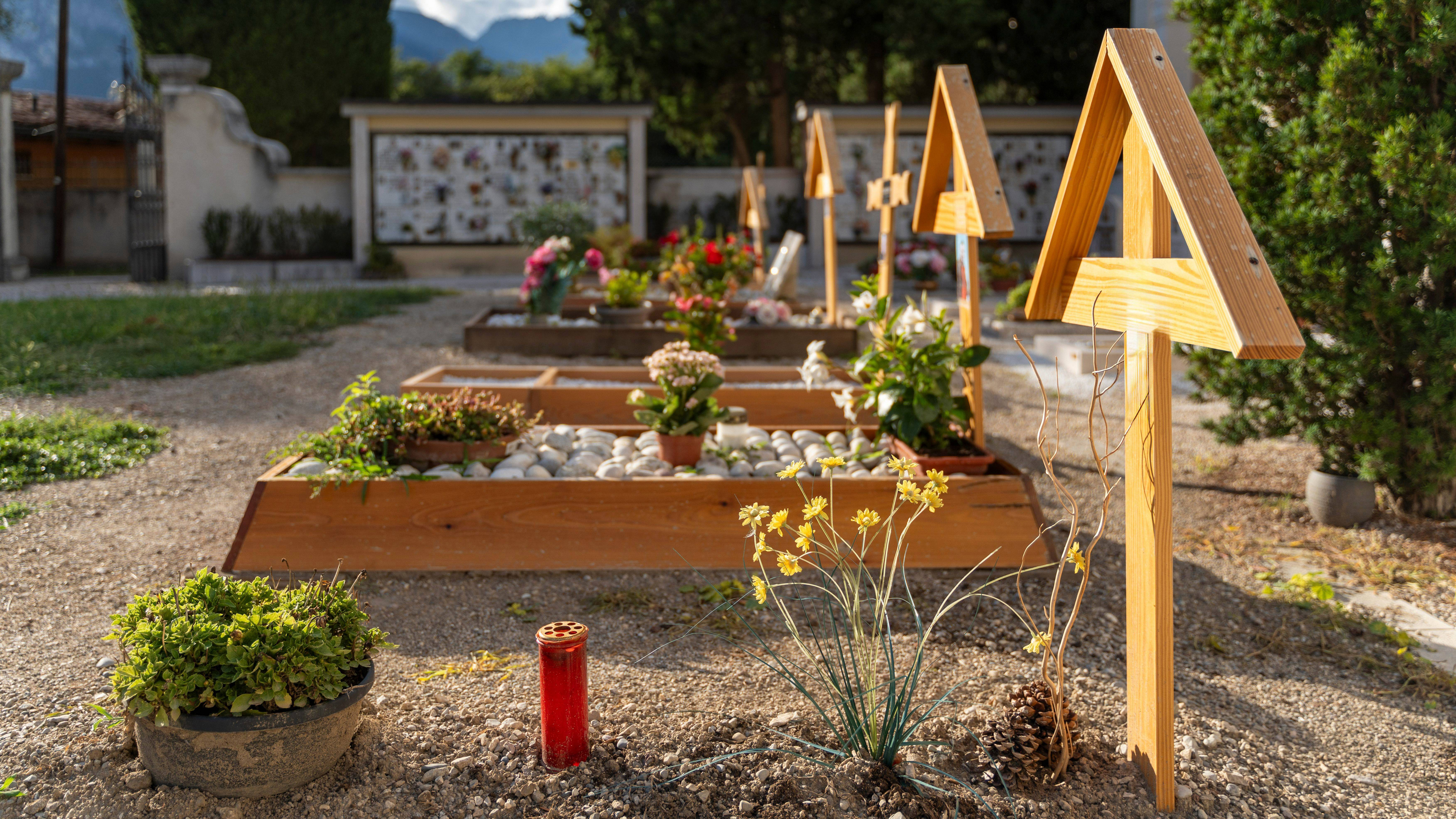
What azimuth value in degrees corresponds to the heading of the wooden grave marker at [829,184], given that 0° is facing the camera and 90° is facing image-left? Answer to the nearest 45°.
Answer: approximately 45°

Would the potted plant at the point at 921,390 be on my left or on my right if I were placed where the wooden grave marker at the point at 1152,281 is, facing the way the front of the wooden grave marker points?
on my right

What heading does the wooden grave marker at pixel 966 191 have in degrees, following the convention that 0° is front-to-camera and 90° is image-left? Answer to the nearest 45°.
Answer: approximately 45°

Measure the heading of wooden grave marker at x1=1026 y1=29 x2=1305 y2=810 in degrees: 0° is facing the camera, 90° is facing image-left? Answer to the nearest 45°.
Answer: approximately 45°

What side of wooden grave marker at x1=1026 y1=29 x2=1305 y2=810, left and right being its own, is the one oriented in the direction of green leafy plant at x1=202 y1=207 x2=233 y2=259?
right

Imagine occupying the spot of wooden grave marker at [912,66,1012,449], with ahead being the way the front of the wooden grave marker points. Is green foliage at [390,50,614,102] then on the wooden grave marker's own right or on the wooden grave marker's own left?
on the wooden grave marker's own right
